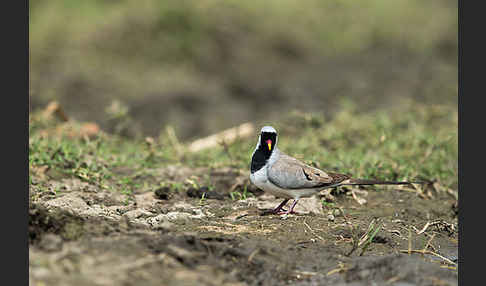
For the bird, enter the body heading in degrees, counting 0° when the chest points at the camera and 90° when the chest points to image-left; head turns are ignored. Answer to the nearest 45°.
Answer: approximately 90°
